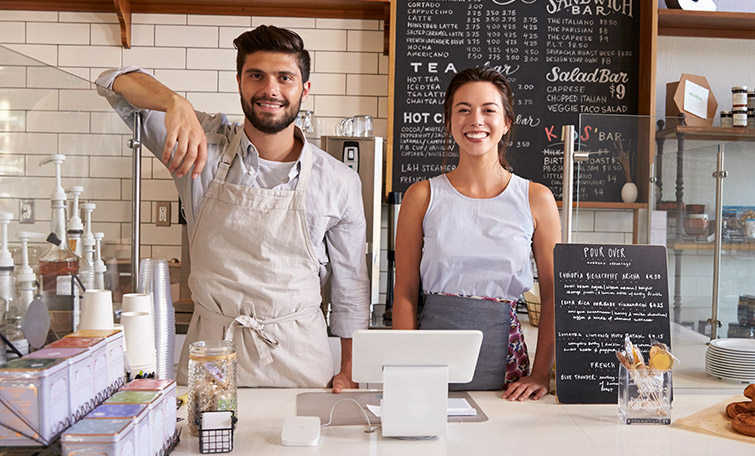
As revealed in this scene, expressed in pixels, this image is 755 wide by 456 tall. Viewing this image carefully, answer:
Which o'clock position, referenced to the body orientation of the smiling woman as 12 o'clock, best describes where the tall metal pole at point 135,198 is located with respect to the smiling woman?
The tall metal pole is roughly at 3 o'clock from the smiling woman.

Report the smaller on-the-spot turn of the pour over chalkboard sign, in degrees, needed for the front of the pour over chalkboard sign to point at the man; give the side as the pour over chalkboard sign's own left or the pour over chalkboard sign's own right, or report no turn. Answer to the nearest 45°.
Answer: approximately 90° to the pour over chalkboard sign's own right

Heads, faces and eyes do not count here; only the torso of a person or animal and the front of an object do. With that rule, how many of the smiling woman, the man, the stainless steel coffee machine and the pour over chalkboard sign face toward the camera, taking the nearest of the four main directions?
4

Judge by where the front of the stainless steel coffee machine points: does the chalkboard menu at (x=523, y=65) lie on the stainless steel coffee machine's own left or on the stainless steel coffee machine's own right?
on the stainless steel coffee machine's own left

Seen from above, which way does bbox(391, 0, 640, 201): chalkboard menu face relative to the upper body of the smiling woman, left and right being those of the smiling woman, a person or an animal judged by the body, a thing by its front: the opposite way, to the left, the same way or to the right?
the same way

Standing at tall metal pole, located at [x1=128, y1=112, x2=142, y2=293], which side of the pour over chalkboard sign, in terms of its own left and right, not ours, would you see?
right

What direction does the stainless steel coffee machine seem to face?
toward the camera

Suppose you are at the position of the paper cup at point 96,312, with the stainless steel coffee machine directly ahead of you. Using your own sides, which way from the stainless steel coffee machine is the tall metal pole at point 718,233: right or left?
right

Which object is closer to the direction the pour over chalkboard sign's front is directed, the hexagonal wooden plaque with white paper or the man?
the man

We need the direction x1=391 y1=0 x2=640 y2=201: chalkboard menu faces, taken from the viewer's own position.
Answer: facing the viewer

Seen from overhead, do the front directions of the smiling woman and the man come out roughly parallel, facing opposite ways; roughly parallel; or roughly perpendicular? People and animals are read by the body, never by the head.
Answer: roughly parallel

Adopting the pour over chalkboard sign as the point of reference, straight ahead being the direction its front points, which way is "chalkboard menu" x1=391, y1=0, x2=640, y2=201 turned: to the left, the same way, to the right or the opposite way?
the same way

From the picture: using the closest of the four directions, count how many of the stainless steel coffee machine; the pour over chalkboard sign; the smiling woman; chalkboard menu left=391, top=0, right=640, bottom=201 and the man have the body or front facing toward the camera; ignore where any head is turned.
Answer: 5

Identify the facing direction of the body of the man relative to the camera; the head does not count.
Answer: toward the camera

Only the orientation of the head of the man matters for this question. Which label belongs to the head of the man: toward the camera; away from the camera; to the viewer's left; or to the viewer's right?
toward the camera

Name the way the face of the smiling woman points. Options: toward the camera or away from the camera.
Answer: toward the camera
